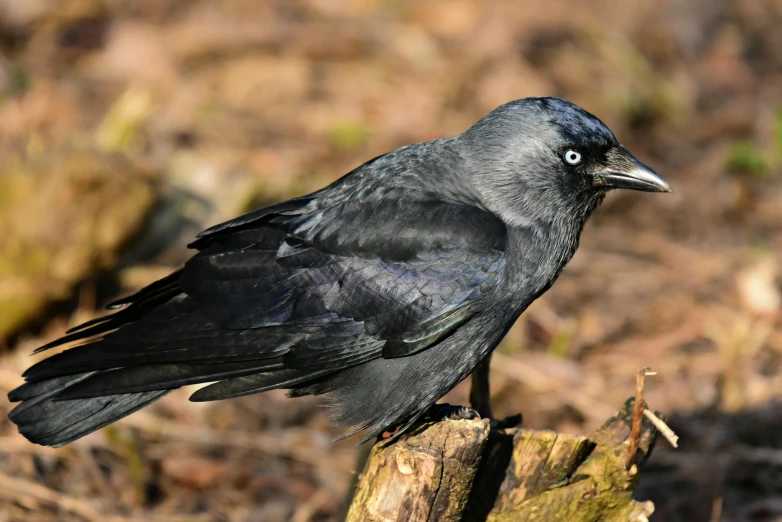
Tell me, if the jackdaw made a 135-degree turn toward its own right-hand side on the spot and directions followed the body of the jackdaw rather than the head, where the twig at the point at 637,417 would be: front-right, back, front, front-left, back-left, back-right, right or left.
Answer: left

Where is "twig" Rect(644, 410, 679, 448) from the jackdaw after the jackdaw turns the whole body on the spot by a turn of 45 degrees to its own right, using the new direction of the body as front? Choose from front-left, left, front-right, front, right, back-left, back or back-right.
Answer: front

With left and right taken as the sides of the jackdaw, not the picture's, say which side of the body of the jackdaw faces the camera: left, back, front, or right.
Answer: right
